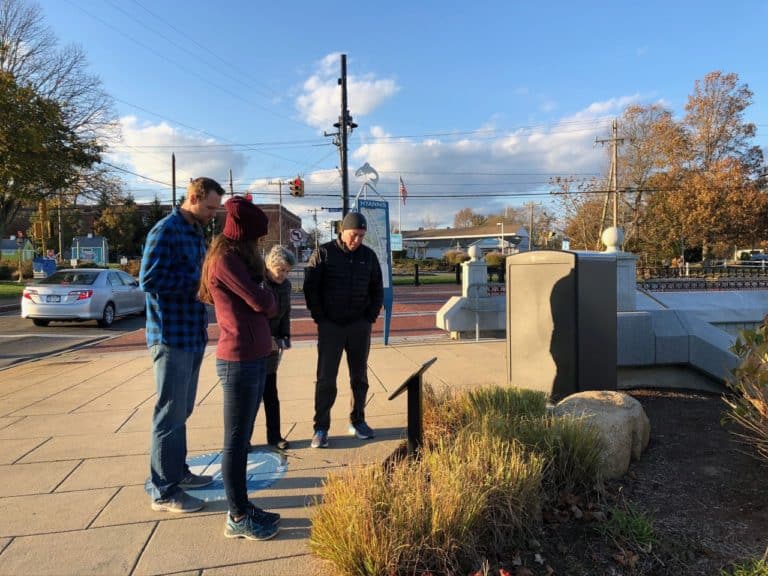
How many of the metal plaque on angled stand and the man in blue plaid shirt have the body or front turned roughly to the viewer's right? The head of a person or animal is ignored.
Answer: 1

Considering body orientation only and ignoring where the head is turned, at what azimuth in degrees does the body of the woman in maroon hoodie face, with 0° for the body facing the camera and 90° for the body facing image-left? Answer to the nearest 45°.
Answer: approximately 270°

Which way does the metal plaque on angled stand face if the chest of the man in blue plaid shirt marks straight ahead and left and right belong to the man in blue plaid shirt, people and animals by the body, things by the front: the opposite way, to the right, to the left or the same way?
the opposite way

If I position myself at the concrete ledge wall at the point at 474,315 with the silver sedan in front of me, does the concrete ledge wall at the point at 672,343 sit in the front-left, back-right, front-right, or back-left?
back-left

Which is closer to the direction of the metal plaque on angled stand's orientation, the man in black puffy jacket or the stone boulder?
the man in black puffy jacket

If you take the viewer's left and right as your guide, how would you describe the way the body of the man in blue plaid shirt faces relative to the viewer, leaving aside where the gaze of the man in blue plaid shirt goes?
facing to the right of the viewer

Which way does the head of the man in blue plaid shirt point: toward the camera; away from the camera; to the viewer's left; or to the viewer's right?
to the viewer's right

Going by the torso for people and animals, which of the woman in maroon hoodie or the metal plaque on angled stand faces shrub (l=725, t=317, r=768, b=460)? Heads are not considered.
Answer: the woman in maroon hoodie

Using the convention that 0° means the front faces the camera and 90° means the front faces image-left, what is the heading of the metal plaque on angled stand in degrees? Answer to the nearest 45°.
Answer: approximately 90°
